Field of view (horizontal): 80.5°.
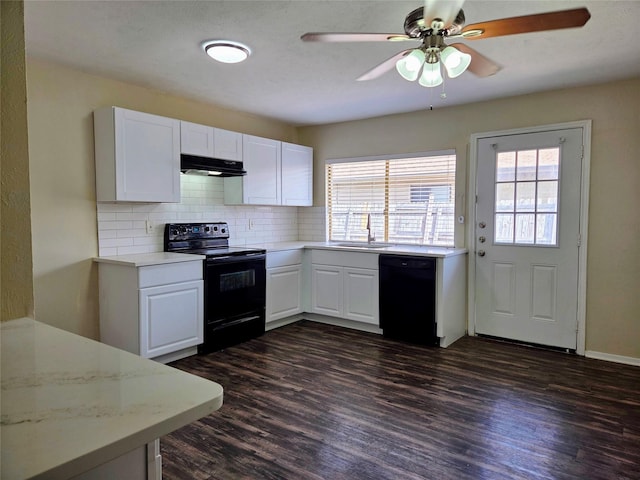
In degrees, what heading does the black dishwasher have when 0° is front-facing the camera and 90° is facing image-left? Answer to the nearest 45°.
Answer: approximately 45°

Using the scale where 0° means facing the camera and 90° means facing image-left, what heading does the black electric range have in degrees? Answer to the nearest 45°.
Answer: approximately 315°

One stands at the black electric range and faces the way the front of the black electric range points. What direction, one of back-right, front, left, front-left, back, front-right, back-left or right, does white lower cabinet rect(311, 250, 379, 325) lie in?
front-left

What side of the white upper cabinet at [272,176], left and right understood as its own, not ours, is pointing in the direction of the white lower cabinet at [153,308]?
right
